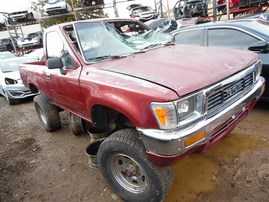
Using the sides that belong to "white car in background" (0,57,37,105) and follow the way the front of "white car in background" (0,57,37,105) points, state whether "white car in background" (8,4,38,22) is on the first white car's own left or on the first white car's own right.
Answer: on the first white car's own left

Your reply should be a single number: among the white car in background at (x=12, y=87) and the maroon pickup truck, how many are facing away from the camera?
0

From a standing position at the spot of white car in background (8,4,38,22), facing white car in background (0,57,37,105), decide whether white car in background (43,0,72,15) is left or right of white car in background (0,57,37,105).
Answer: left

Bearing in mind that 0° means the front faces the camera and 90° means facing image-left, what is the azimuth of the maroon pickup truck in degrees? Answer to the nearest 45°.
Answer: approximately 315°

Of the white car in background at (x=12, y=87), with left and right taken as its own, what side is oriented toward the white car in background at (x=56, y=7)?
left

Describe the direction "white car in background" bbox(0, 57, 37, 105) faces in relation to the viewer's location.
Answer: facing the viewer and to the right of the viewer

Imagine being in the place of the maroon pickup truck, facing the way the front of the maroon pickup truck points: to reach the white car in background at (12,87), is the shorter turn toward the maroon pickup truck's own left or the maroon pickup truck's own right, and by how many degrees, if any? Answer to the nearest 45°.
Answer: approximately 180°

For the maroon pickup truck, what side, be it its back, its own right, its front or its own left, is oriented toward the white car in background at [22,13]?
back

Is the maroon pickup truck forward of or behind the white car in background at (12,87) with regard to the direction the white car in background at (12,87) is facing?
forward
